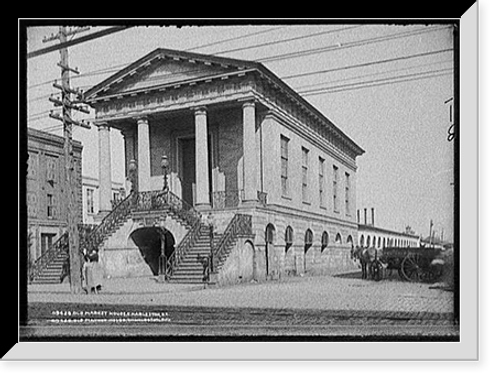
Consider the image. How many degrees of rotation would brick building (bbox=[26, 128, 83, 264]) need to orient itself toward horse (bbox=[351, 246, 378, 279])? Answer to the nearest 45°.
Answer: approximately 45° to its left

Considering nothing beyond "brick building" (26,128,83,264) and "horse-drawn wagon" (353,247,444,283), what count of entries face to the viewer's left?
1

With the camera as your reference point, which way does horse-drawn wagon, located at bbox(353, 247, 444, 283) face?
facing to the left of the viewer

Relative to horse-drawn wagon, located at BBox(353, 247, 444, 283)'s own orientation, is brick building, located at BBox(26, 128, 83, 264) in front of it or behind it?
in front

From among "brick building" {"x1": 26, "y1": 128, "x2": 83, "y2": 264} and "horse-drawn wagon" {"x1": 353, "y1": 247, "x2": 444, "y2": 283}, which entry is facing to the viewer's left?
the horse-drawn wagon

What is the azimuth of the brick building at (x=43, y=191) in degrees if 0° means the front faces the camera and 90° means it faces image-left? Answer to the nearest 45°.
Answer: approximately 315°
